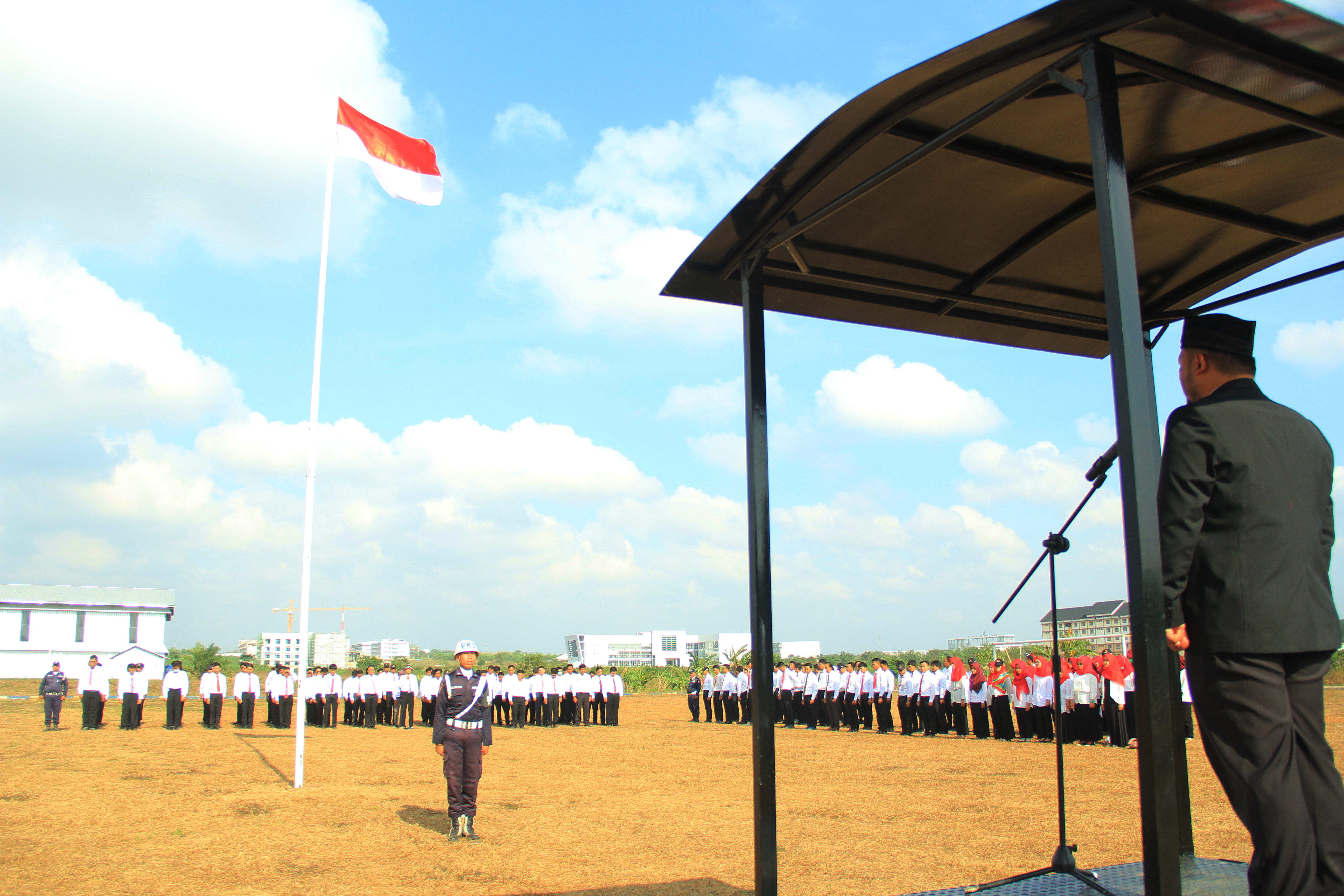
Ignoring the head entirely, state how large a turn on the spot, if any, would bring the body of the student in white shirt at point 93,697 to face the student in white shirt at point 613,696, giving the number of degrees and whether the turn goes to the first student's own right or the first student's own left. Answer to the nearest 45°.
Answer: approximately 90° to the first student's own left

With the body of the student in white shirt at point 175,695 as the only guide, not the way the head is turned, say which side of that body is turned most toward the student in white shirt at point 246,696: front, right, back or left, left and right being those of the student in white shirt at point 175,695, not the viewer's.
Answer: left

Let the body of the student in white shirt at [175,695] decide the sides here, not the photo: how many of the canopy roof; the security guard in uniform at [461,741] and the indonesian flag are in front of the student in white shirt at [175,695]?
3

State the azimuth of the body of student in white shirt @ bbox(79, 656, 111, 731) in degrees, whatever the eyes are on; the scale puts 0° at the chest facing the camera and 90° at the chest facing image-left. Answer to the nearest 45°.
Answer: approximately 0°

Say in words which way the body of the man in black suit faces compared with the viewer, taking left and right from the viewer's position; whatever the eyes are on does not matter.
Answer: facing away from the viewer and to the left of the viewer
